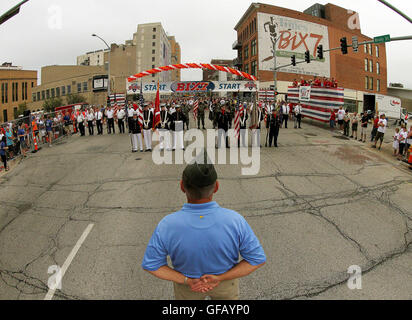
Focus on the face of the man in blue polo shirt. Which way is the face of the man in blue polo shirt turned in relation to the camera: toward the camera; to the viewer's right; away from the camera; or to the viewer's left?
away from the camera

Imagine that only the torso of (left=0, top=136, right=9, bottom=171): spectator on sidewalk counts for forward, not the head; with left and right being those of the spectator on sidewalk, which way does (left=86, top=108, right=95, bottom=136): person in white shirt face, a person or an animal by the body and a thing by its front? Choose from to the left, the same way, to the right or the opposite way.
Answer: to the right

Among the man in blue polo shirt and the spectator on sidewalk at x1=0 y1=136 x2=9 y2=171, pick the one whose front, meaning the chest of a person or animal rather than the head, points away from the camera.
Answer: the man in blue polo shirt

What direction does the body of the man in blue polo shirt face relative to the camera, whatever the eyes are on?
away from the camera

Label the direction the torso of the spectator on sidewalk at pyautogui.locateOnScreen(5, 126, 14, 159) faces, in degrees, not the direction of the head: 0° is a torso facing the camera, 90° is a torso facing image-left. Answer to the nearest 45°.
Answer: approximately 270°
